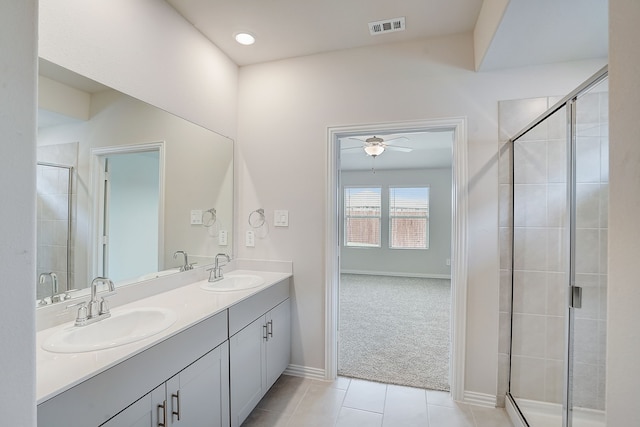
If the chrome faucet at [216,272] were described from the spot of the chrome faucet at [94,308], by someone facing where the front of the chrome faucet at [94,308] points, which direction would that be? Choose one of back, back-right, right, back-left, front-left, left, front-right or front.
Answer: left

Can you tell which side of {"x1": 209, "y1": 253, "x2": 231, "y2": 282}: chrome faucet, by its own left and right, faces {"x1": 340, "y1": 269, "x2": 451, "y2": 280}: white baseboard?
left

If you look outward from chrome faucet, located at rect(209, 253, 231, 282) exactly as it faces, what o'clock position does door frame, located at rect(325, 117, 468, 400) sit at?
The door frame is roughly at 11 o'clock from the chrome faucet.

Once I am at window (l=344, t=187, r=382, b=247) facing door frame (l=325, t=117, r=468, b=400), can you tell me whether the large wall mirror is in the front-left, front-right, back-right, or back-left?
front-right

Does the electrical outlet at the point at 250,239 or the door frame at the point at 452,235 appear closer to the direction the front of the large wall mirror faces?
the door frame

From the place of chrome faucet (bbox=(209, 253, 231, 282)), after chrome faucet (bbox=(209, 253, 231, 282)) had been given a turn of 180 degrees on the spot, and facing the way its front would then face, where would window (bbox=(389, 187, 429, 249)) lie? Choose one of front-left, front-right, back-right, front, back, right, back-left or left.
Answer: right

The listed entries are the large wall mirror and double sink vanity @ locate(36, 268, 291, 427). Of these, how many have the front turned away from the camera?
0

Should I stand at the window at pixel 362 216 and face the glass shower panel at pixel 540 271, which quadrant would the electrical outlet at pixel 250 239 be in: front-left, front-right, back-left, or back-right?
front-right

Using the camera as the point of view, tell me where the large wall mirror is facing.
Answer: facing the viewer and to the right of the viewer

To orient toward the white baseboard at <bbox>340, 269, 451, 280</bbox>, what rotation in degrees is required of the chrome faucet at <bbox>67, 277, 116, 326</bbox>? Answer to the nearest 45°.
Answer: approximately 90° to its left
